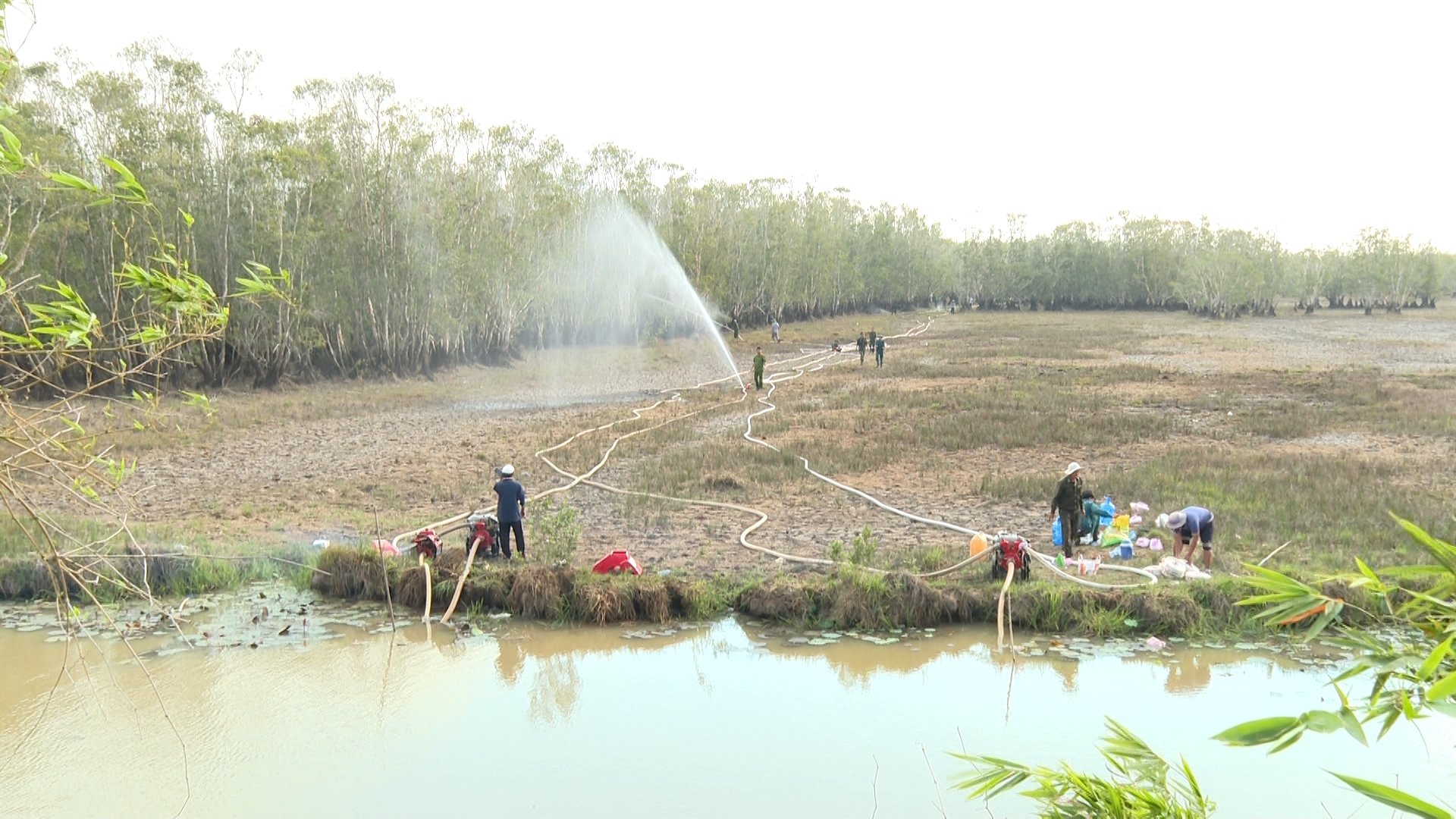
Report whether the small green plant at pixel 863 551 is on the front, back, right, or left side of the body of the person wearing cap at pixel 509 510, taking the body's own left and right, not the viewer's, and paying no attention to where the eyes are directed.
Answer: right

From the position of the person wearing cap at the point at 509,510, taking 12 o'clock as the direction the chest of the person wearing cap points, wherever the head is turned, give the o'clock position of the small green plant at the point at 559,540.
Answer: The small green plant is roughly at 4 o'clock from the person wearing cap.

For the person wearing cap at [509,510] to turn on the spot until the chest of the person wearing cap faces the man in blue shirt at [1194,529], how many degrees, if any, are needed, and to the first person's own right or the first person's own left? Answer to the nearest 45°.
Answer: approximately 90° to the first person's own right

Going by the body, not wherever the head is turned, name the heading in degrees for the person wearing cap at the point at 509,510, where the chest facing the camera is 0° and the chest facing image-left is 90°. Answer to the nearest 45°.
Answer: approximately 180°

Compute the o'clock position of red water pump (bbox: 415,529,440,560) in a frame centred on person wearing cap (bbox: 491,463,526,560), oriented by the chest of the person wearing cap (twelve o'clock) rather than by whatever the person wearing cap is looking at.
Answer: The red water pump is roughly at 9 o'clock from the person wearing cap.

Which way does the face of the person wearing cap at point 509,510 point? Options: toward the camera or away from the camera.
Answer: away from the camera

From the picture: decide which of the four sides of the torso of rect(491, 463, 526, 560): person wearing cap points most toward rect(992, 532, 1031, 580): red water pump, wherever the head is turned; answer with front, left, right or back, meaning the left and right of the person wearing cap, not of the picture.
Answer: right
